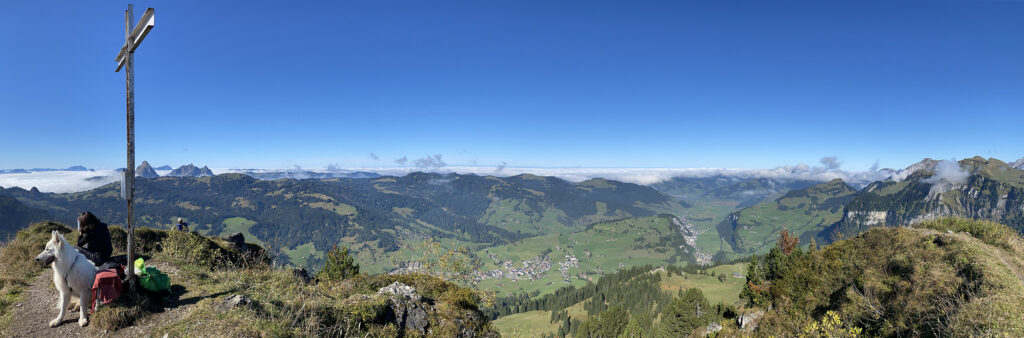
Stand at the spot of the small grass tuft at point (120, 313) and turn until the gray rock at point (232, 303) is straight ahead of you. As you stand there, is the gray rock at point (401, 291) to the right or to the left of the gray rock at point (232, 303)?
left

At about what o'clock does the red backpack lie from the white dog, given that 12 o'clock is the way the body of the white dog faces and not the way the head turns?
The red backpack is roughly at 8 o'clock from the white dog.

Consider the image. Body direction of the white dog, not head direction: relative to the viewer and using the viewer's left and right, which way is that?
facing the viewer and to the left of the viewer

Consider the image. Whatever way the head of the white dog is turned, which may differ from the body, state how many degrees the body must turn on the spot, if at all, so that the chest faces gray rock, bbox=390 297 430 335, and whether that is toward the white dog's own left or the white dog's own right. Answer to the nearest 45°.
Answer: approximately 135° to the white dog's own left

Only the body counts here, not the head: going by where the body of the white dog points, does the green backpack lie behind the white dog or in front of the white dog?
behind

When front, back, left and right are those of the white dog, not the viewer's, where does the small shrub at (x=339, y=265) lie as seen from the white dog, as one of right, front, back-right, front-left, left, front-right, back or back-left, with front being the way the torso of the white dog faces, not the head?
back

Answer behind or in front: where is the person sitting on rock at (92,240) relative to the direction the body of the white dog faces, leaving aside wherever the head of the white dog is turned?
behind

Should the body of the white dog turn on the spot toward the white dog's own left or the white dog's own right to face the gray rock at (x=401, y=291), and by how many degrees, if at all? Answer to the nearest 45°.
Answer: approximately 135° to the white dog's own left

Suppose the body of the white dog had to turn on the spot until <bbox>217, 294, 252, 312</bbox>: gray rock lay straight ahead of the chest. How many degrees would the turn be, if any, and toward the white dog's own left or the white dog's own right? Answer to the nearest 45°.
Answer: approximately 135° to the white dog's own left
